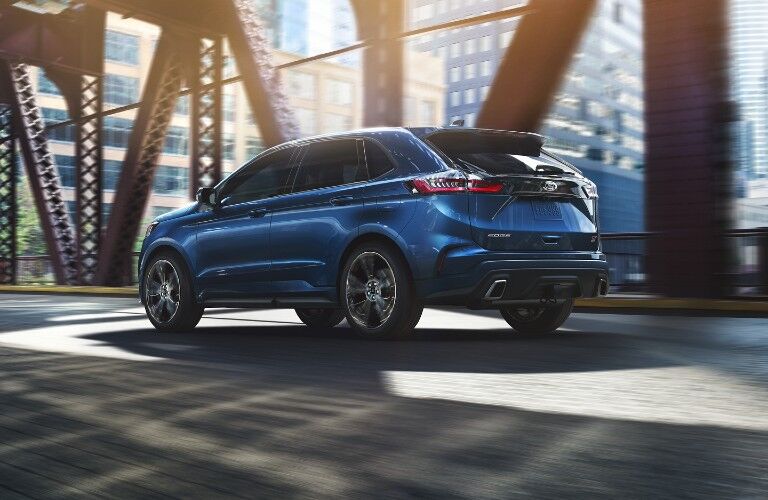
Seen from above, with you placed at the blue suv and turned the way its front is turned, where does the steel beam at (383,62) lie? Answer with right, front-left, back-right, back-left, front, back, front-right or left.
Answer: front-right

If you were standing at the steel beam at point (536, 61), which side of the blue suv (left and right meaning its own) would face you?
right

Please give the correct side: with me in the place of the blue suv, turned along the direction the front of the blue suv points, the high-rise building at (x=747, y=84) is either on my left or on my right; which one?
on my right

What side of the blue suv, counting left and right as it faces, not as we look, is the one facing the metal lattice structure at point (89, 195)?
front

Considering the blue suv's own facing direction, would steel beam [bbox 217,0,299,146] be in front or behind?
in front

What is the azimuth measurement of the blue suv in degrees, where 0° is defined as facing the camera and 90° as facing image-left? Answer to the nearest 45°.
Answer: approximately 135°

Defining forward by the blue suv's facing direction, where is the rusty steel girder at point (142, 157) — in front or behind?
in front

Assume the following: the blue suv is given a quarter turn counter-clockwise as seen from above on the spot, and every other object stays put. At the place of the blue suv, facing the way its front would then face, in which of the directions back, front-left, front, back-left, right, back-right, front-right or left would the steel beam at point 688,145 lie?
back

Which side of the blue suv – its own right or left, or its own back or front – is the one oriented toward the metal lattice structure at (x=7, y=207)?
front
